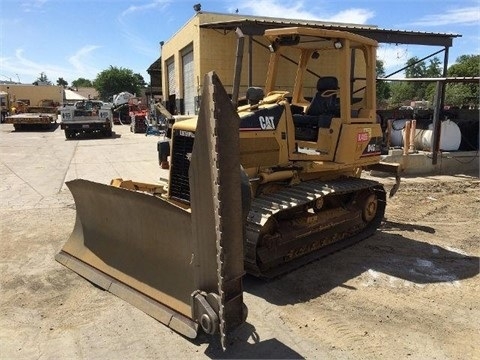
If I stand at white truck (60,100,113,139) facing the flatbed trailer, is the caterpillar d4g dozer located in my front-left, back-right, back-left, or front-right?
back-left

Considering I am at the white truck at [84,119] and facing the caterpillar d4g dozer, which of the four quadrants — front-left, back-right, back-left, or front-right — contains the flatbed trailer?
back-right

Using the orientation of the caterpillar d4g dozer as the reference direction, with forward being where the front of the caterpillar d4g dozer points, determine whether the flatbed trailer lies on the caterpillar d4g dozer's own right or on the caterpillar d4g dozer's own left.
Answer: on the caterpillar d4g dozer's own right

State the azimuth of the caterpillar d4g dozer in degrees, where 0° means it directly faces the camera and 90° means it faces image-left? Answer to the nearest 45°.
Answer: approximately 45°
